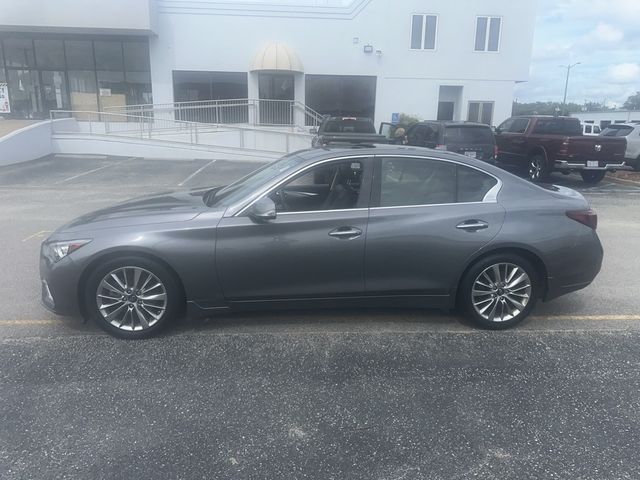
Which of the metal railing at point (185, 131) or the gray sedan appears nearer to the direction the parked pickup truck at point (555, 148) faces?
the metal railing

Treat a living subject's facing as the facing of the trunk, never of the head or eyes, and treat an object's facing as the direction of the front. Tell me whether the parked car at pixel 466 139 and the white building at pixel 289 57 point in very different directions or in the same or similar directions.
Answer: very different directions

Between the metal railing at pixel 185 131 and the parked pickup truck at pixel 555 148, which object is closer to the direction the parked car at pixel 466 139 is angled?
the metal railing

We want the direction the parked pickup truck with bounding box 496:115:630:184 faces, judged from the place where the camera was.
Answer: facing away from the viewer and to the left of the viewer

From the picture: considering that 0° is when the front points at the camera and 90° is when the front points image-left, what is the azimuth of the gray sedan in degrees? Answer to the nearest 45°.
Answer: approximately 90°

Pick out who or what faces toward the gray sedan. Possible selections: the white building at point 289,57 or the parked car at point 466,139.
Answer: the white building

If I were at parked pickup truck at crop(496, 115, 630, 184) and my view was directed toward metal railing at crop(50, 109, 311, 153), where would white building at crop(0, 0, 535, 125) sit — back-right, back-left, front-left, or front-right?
front-right

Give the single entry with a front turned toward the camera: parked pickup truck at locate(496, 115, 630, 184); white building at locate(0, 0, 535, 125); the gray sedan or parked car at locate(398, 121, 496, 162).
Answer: the white building

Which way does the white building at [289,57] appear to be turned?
toward the camera

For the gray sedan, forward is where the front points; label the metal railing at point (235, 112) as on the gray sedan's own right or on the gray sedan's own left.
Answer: on the gray sedan's own right

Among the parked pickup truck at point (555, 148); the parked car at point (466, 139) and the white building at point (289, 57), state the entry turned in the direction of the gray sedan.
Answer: the white building
